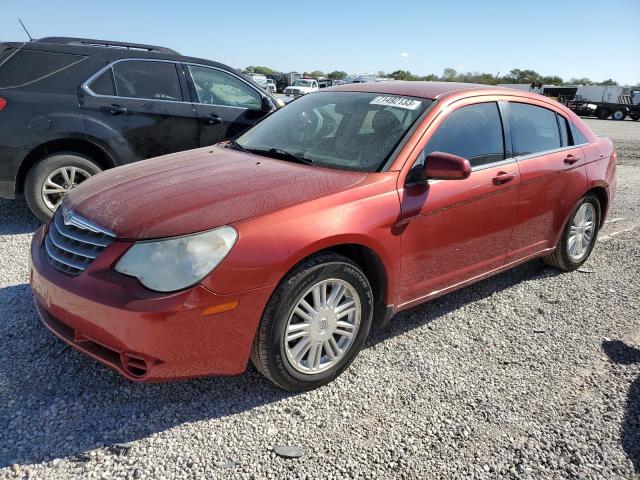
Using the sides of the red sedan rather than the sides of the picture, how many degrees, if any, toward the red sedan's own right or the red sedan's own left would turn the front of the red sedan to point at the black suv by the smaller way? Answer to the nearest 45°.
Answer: approximately 90° to the red sedan's own right

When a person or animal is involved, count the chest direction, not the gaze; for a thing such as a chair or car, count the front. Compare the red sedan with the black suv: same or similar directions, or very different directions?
very different directions

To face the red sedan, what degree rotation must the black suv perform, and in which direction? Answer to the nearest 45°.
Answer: approximately 90° to its right

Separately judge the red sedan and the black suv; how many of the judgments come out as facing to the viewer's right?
1

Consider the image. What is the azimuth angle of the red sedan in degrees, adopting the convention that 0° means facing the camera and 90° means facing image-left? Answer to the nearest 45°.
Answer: approximately 45°

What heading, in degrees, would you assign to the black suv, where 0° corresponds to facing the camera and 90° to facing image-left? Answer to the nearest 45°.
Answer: approximately 270°
